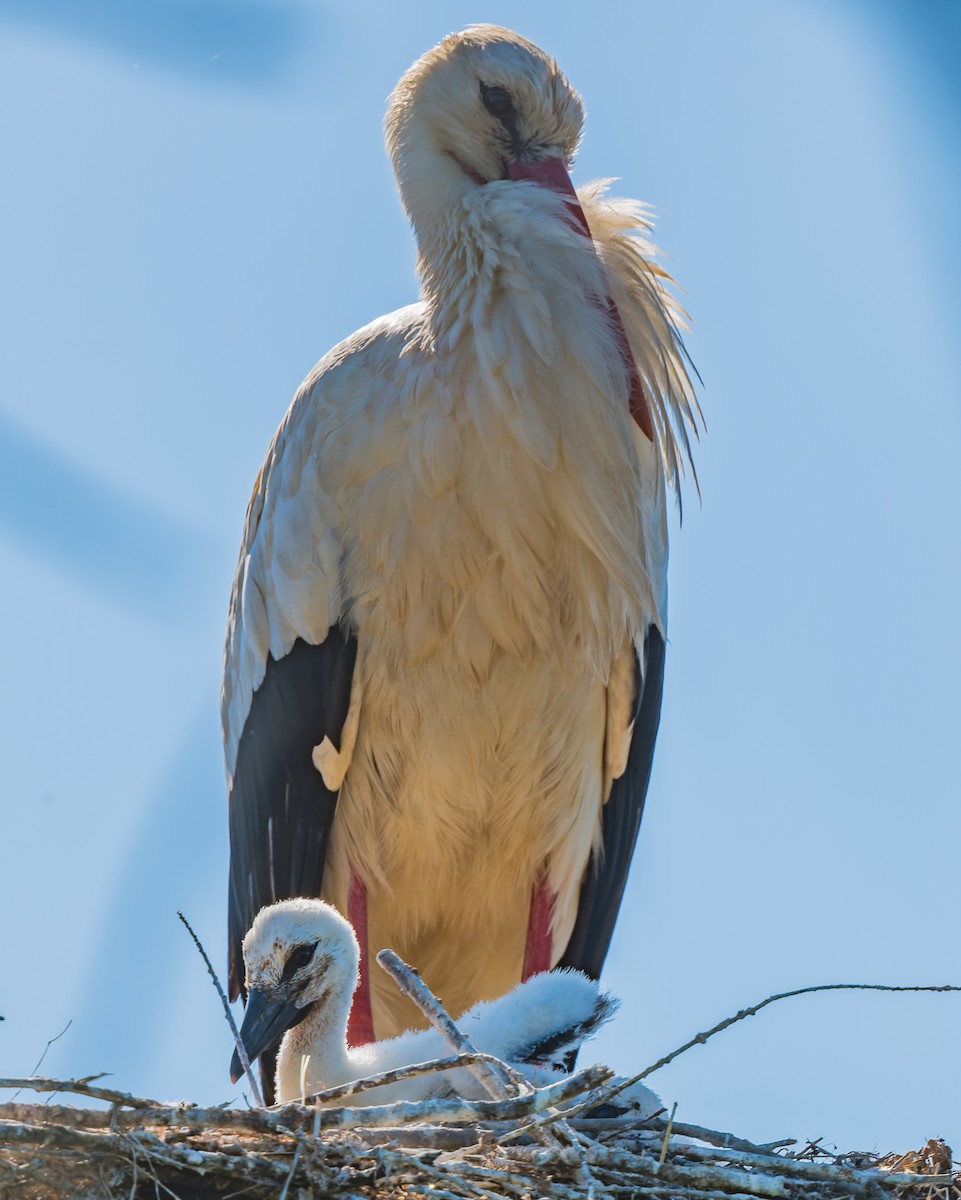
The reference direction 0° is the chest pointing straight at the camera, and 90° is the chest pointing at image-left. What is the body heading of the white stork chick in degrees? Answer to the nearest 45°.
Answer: approximately 90°

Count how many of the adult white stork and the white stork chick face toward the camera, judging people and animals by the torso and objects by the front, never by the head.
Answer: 1

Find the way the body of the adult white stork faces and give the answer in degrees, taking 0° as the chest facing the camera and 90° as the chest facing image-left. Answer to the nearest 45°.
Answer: approximately 0°

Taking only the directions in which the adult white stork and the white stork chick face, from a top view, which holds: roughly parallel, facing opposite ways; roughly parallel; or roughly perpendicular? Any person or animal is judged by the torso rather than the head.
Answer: roughly perpendicular
